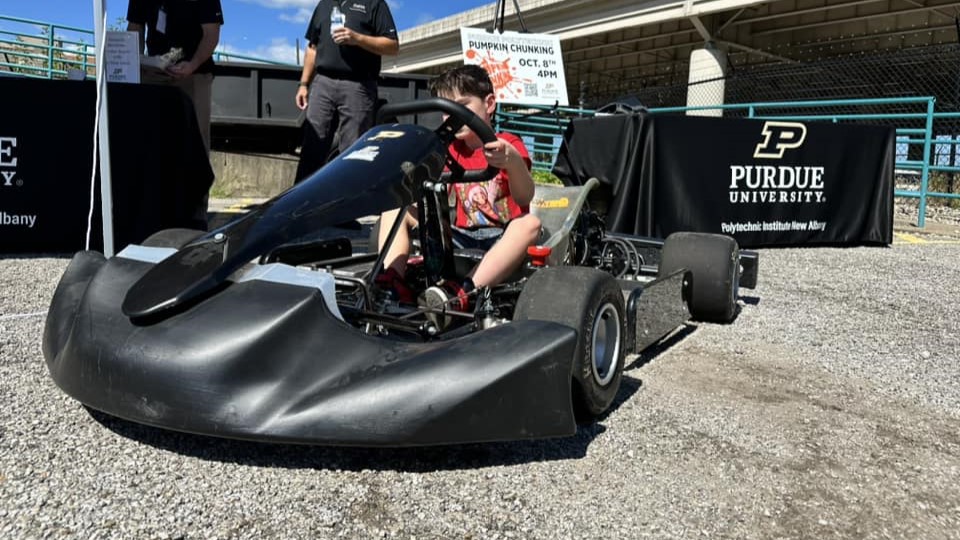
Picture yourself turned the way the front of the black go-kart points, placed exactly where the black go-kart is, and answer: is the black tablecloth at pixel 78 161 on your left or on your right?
on your right

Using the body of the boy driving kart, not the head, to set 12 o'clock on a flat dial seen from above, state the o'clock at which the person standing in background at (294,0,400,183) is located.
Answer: The person standing in background is roughly at 4 o'clock from the boy driving kart.

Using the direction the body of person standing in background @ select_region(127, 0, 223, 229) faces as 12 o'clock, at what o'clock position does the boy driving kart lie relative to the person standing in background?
The boy driving kart is roughly at 10 o'clock from the person standing in background.

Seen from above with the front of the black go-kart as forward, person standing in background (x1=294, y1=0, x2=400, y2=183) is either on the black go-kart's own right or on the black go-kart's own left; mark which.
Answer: on the black go-kart's own right

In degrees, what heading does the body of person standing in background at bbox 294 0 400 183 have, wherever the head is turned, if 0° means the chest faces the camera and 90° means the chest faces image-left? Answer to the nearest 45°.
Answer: approximately 0°

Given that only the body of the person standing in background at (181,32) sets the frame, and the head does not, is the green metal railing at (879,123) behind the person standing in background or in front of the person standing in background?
behind

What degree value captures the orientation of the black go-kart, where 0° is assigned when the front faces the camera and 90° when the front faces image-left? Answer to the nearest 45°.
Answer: approximately 45°

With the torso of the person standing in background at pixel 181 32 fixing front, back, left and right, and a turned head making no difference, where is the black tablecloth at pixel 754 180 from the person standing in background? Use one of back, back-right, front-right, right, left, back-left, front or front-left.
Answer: back-left

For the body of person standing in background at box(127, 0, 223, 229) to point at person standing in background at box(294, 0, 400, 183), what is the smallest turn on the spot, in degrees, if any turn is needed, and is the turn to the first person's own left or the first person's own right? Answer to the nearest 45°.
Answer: approximately 135° to the first person's own left

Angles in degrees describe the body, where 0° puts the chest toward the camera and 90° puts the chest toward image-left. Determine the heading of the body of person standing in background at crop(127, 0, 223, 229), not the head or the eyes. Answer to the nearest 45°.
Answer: approximately 45°
